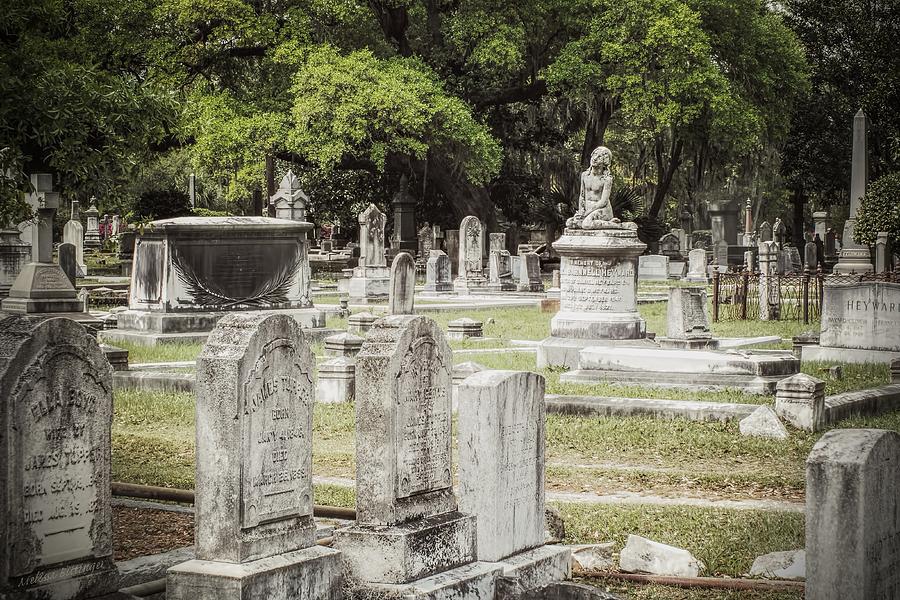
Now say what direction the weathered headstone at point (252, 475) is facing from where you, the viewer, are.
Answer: facing the viewer and to the right of the viewer

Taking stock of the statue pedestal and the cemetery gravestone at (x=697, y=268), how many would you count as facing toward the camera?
2

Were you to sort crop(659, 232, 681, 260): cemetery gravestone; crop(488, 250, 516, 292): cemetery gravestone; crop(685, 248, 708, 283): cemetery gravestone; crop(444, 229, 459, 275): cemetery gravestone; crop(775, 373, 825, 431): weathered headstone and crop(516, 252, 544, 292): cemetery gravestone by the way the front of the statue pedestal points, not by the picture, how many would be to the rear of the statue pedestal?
5

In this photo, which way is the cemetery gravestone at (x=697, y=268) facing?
toward the camera

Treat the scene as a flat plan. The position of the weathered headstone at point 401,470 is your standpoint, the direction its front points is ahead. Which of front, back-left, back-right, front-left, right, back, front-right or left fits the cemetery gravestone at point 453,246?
back-left

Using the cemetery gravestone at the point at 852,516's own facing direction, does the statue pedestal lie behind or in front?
behind

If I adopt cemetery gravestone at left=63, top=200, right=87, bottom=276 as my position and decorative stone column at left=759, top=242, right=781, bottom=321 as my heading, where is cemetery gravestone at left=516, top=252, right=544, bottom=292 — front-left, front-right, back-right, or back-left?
front-left

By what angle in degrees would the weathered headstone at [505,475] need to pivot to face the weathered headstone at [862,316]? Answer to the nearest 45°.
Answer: approximately 90° to its left

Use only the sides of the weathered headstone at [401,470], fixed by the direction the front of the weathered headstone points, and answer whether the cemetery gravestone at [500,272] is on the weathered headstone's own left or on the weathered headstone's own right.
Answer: on the weathered headstone's own left

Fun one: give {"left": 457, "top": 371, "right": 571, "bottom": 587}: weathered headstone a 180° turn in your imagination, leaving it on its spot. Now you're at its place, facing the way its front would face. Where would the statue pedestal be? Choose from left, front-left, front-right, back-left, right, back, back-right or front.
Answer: front-right

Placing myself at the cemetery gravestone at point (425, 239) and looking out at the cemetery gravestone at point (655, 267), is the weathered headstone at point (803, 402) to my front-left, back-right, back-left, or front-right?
front-right

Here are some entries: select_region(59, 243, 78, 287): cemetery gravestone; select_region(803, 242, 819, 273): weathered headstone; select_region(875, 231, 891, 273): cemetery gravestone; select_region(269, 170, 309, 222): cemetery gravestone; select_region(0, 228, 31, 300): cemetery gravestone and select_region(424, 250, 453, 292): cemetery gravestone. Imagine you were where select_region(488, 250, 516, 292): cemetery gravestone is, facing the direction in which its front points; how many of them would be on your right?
4

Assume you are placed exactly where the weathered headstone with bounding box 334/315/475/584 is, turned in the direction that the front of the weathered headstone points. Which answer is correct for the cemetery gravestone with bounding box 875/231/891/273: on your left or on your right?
on your left

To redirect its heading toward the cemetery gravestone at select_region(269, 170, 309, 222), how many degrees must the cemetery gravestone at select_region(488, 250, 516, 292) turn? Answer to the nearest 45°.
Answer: approximately 90° to its right

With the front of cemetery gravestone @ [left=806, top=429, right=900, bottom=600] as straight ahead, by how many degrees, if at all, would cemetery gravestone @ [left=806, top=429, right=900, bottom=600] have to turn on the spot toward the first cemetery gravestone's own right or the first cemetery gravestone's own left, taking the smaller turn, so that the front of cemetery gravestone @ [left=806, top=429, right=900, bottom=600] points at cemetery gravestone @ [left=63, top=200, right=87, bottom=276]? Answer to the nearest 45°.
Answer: approximately 180°

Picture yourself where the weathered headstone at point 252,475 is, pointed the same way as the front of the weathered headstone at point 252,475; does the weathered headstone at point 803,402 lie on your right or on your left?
on your left
